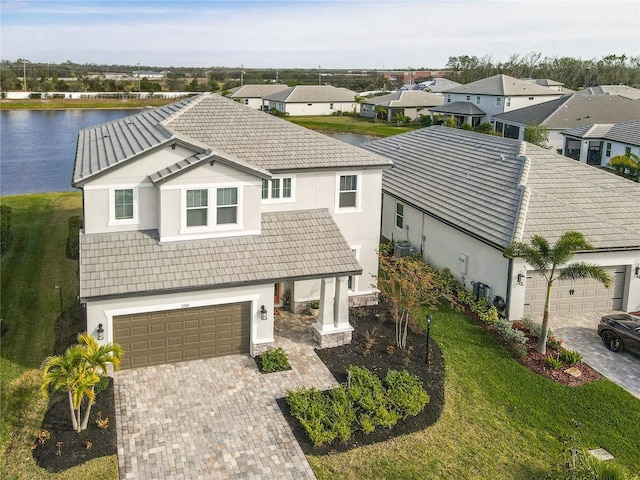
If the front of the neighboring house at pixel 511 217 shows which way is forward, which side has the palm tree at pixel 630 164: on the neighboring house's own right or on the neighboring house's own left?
on the neighboring house's own left

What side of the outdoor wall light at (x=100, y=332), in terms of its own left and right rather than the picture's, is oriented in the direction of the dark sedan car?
left

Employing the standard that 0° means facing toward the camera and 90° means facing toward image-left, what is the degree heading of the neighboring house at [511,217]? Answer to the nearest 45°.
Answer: approximately 315°

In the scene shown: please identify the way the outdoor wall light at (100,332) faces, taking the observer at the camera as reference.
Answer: facing the viewer

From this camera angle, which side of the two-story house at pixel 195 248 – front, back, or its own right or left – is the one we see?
front

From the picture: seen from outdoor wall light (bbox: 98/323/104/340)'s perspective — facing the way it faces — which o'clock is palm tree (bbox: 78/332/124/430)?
The palm tree is roughly at 12 o'clock from the outdoor wall light.

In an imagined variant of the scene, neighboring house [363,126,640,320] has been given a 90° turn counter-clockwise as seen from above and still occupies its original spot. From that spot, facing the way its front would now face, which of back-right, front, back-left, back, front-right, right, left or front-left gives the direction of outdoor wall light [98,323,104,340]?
back

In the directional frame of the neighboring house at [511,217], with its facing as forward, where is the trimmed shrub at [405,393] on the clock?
The trimmed shrub is roughly at 2 o'clock from the neighboring house.
